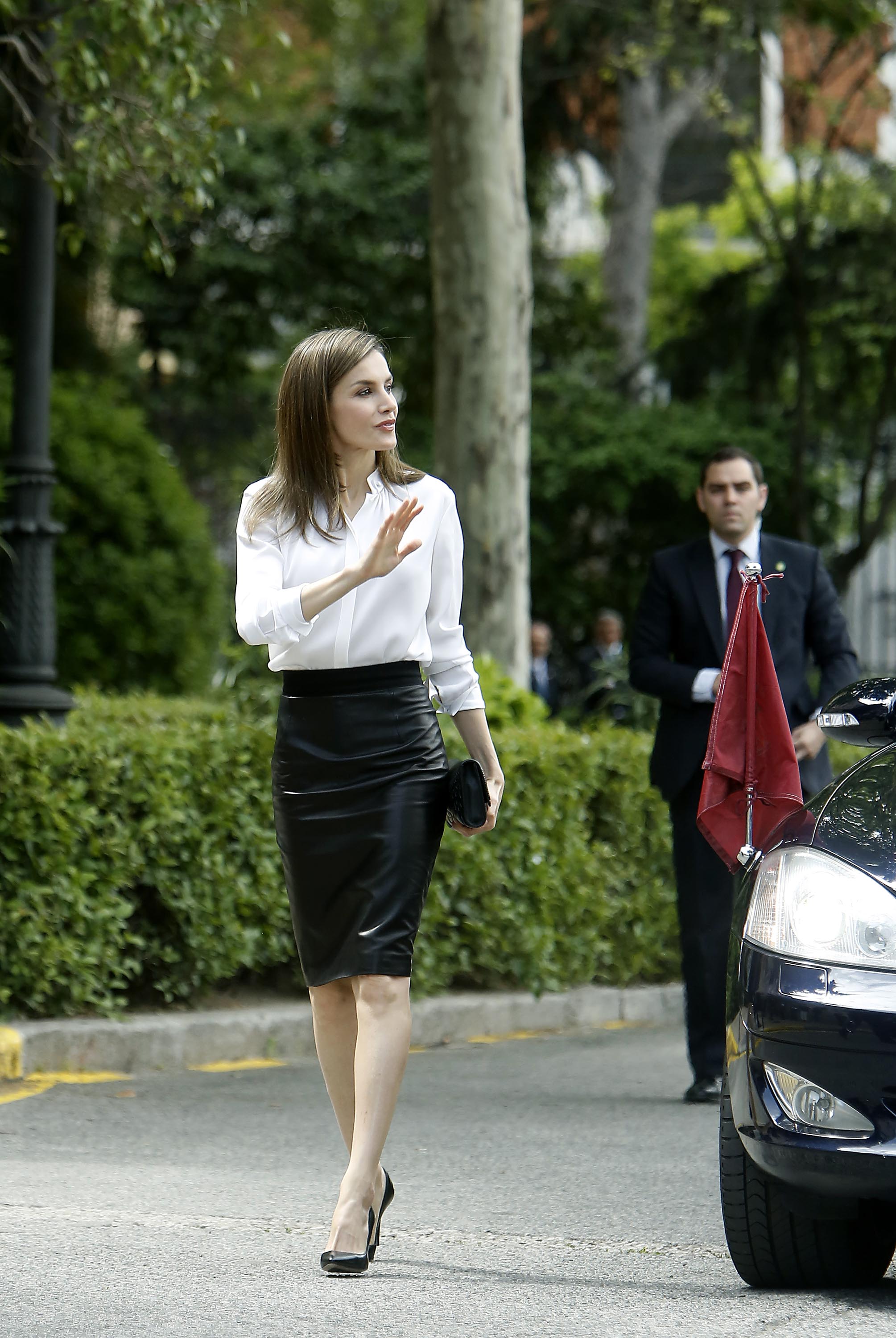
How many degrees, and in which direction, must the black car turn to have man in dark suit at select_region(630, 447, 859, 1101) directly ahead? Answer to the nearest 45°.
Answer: approximately 180°

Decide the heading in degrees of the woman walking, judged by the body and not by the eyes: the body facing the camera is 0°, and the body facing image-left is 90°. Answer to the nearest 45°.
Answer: approximately 0°

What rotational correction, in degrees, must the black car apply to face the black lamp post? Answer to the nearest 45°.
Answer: approximately 135° to its right

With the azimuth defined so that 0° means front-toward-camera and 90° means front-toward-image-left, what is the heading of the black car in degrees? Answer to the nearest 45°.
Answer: approximately 0°

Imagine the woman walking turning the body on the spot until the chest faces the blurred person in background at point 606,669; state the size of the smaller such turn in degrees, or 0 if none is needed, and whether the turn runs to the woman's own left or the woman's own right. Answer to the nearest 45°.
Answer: approximately 180°

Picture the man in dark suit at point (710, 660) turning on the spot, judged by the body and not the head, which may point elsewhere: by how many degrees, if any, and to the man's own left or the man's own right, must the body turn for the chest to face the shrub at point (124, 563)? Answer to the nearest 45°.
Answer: approximately 135° to the man's own right
